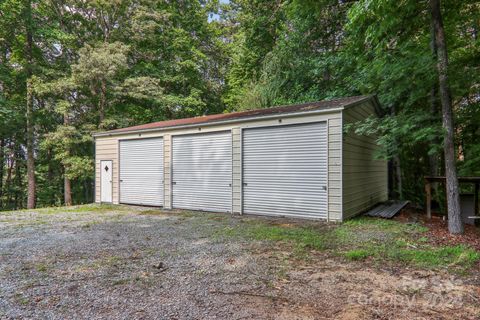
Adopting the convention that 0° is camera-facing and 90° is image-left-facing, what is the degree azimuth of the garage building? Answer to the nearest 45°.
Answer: approximately 45°

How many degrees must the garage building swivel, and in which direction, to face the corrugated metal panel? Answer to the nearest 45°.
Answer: approximately 135° to its left
